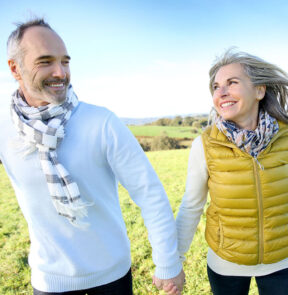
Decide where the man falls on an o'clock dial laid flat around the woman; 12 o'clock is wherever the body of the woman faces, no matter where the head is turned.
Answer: The man is roughly at 2 o'clock from the woman.

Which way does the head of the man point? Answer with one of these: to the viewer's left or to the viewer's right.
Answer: to the viewer's right

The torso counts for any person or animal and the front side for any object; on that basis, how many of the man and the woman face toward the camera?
2

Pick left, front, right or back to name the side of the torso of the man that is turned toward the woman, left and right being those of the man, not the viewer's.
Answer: left

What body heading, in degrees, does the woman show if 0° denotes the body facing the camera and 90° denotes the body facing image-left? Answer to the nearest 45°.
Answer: approximately 0°
